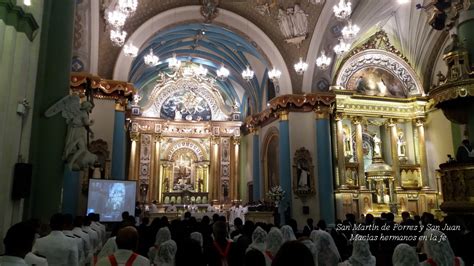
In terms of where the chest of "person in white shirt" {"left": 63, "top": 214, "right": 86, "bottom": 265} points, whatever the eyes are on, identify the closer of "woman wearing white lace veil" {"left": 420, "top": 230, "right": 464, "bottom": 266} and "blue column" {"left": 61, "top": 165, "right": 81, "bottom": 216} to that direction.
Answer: the blue column

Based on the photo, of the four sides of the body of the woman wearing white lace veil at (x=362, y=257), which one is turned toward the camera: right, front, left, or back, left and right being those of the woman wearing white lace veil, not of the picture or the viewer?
back

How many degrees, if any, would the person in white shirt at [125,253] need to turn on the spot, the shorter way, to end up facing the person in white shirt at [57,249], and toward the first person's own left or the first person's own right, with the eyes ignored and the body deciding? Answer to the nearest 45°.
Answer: approximately 45° to the first person's own left

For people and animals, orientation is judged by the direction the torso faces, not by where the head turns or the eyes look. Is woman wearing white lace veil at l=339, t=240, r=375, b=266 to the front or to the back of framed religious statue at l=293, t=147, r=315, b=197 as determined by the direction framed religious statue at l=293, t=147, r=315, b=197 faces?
to the front

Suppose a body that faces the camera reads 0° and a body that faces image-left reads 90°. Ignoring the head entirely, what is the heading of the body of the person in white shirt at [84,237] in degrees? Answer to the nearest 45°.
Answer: approximately 180°

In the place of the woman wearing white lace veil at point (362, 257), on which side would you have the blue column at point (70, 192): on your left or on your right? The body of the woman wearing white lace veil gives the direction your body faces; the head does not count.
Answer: on your left

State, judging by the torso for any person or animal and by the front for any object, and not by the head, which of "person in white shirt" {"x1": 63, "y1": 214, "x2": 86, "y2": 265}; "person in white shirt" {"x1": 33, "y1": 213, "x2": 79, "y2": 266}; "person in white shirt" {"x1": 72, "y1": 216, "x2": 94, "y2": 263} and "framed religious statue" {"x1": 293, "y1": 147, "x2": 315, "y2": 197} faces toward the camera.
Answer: the framed religious statue

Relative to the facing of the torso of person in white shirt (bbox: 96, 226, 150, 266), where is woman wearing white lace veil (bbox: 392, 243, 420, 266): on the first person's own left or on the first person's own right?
on the first person's own right

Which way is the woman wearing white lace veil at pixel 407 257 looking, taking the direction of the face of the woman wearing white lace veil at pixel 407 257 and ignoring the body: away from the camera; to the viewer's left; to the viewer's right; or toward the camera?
away from the camera

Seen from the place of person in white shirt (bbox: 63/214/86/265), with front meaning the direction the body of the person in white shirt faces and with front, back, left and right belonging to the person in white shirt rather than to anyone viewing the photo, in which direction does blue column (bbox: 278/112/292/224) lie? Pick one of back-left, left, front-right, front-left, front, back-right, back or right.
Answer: front-right

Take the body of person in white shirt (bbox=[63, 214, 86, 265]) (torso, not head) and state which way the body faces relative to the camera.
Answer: away from the camera

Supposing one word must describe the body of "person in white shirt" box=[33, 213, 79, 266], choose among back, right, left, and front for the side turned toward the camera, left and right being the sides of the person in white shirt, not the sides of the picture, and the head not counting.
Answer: back

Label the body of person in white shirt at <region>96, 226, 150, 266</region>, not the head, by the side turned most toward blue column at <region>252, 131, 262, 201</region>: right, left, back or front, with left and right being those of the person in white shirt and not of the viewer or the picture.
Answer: front

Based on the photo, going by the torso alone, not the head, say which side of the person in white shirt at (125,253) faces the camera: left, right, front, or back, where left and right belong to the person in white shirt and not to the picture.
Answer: back

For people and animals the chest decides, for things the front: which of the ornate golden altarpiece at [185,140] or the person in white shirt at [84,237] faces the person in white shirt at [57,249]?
the ornate golden altarpiece
